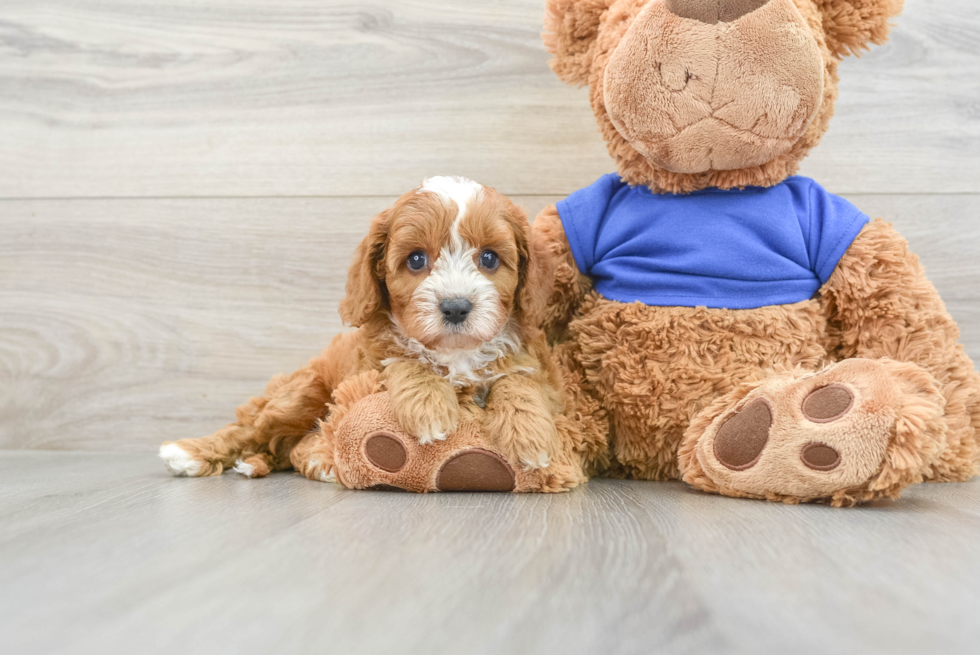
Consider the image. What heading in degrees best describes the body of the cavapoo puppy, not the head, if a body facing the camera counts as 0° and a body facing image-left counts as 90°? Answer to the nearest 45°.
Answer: approximately 315°

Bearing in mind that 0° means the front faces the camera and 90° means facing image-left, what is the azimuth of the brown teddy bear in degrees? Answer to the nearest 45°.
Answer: approximately 0°
